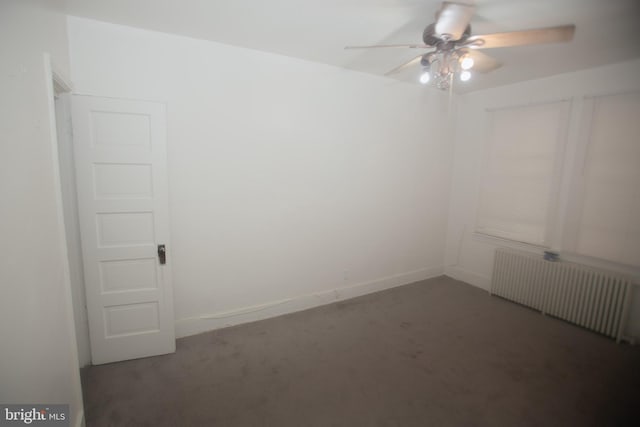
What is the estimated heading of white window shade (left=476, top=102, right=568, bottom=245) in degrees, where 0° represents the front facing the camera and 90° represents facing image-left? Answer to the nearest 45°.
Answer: approximately 45°

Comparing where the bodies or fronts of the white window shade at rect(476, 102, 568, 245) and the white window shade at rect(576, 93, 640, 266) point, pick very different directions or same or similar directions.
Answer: same or similar directions

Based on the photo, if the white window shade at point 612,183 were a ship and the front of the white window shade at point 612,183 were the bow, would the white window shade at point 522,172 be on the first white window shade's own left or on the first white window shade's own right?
on the first white window shade's own right

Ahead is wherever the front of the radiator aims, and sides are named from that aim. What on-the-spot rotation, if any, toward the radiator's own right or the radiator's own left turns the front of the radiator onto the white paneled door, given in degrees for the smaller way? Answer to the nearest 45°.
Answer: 0° — it already faces it

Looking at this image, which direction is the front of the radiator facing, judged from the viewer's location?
facing the viewer and to the left of the viewer

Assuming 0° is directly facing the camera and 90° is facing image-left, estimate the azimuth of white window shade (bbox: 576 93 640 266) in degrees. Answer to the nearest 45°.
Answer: approximately 45°

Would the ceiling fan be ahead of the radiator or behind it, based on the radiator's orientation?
ahead

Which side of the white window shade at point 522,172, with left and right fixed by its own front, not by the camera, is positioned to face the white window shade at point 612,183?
left

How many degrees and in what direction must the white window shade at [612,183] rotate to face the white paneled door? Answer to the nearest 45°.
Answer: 0° — it already faces it

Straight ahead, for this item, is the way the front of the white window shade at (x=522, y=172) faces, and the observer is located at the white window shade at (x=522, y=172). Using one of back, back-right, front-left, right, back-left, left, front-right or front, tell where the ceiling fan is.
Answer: front-left

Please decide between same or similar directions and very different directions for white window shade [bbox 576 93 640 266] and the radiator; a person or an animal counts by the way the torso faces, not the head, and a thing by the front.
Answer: same or similar directions

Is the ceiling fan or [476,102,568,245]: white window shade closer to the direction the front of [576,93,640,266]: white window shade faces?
the ceiling fan
